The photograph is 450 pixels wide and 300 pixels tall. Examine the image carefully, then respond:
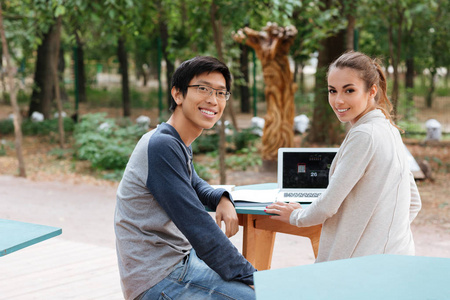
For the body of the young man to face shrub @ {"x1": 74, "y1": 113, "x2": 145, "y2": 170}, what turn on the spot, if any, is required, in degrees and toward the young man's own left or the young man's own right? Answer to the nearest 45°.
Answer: approximately 90° to the young man's own left

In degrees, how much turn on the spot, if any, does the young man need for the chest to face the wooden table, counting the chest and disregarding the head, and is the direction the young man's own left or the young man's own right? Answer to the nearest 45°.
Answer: approximately 45° to the young man's own left

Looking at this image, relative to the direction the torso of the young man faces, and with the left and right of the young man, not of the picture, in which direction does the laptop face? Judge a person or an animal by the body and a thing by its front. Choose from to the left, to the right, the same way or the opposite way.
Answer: to the right

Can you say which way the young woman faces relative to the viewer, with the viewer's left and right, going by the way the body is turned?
facing away from the viewer and to the left of the viewer

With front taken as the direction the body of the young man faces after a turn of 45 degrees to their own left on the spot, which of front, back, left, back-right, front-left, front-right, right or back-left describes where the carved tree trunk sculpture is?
front-left

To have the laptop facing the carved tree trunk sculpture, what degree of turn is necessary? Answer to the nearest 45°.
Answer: approximately 180°

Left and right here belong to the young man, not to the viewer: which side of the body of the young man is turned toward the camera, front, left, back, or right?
right

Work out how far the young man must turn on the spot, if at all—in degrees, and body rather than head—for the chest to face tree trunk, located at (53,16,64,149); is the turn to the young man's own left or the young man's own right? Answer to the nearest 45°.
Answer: approximately 90° to the young man's own left

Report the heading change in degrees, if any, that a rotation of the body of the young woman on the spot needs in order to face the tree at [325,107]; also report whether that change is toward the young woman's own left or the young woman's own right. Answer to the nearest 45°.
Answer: approximately 45° to the young woman's own right

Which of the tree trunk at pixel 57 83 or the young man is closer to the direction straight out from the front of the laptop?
the young man

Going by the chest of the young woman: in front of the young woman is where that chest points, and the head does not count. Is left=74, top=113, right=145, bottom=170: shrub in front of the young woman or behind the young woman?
in front

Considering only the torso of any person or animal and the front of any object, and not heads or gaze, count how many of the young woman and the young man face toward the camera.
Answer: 0

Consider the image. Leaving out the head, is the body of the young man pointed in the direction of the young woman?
yes

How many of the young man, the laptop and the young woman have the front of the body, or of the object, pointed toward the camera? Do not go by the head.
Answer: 1
